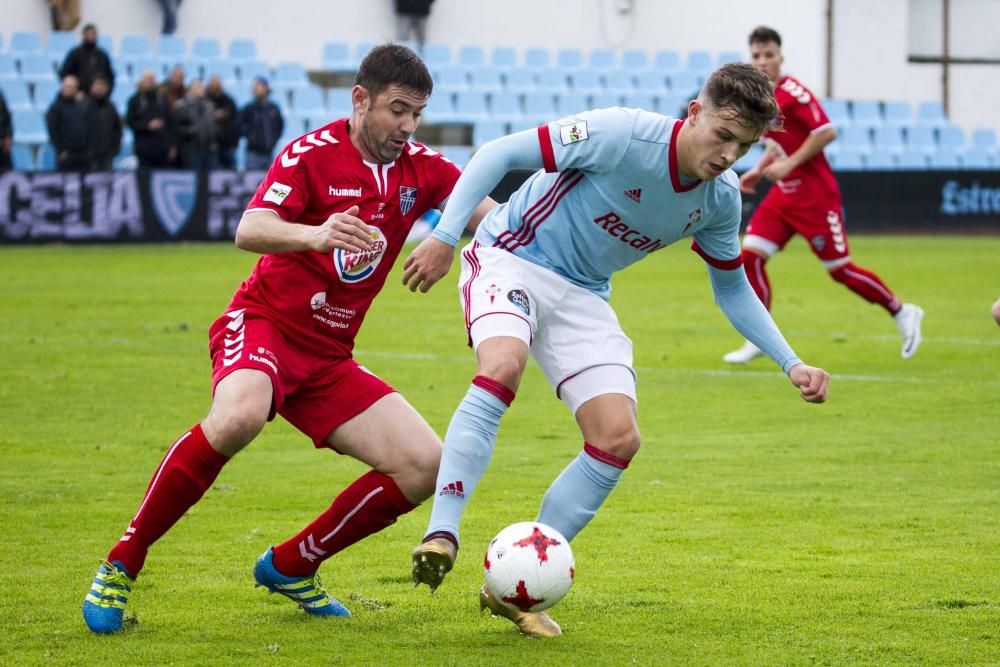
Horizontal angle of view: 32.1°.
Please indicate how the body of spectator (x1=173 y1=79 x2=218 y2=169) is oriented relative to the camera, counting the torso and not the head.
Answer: toward the camera

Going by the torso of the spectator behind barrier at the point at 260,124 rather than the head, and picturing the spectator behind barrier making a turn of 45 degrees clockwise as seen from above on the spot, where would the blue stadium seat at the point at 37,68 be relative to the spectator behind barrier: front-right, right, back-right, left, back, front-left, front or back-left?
right

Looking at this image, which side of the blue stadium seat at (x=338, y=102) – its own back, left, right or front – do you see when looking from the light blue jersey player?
front

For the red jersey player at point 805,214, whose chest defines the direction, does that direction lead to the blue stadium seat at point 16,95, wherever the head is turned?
no

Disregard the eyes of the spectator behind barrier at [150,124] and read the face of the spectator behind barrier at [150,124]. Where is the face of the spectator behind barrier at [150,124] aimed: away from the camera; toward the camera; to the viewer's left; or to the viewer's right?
toward the camera

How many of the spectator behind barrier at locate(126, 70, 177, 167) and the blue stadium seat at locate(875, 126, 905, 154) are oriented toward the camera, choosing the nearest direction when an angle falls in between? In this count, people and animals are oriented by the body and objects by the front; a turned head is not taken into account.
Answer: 2

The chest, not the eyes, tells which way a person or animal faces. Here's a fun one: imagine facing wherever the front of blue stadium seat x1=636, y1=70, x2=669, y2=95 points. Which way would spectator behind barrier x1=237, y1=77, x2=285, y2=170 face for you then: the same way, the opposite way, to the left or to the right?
the same way

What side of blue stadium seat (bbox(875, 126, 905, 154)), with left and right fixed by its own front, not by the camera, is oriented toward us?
front

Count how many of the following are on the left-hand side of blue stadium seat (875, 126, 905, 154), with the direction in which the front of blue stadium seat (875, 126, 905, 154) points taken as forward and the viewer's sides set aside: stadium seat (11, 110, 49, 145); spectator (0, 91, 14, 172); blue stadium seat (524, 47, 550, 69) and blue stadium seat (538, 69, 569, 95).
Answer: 0

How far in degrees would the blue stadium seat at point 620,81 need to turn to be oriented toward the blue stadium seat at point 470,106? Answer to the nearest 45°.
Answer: approximately 45° to its right

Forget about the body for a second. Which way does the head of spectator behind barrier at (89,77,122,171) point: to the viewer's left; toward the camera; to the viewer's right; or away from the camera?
toward the camera

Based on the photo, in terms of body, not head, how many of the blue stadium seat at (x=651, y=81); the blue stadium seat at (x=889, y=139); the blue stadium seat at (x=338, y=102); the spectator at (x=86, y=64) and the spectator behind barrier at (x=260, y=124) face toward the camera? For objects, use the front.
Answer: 5

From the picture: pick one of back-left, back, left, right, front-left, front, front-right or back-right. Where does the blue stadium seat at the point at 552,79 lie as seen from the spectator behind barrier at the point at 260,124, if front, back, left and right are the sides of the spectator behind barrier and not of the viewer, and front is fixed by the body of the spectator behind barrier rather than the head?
back-left

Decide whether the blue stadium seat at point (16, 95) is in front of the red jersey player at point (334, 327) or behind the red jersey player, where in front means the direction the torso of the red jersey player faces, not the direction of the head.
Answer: behind

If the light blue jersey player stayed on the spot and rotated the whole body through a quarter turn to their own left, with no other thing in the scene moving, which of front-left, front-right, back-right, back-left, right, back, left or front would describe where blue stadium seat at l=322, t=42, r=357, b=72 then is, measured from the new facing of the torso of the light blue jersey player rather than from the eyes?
front-left

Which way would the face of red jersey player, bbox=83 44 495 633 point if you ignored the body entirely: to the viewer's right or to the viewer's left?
to the viewer's right

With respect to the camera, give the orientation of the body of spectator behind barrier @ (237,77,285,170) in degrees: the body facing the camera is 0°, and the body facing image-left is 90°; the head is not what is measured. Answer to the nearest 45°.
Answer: approximately 0°

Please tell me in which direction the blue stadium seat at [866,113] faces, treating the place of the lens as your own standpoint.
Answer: facing the viewer
